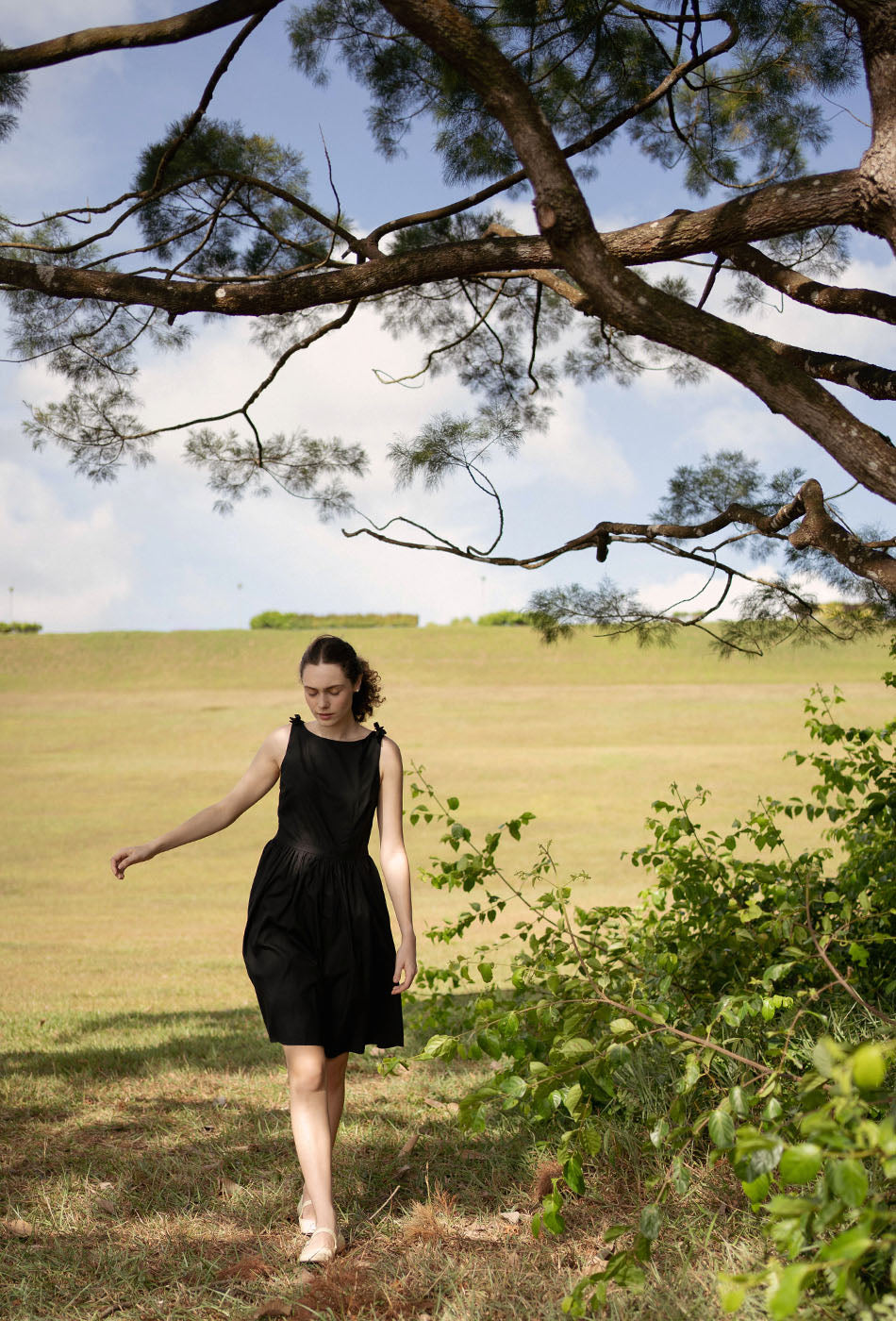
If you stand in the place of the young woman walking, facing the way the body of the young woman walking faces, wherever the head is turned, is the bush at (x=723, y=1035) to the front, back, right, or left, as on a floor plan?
left

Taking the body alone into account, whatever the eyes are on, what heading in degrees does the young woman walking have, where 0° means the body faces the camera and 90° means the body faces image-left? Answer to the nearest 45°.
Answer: approximately 0°

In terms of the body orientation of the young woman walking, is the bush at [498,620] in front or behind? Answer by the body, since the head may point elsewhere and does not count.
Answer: behind
